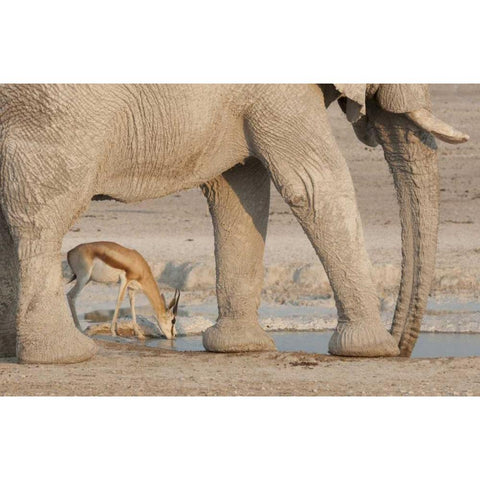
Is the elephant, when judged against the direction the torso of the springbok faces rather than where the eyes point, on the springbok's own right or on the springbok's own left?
on the springbok's own right

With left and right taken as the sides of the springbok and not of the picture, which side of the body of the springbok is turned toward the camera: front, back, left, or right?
right

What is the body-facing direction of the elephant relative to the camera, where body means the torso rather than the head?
to the viewer's right

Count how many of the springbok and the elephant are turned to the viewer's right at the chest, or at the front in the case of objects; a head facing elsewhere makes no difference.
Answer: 2
